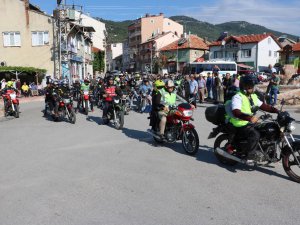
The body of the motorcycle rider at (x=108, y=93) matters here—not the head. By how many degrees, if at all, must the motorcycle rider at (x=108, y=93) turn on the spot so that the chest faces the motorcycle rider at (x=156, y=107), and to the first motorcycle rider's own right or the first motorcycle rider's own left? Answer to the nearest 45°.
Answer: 0° — they already face them

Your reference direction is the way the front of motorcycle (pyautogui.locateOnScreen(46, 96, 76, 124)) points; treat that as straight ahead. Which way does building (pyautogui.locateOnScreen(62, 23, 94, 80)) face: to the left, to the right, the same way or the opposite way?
the same way

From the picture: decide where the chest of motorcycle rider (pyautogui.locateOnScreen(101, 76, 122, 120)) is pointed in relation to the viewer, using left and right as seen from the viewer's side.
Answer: facing the viewer

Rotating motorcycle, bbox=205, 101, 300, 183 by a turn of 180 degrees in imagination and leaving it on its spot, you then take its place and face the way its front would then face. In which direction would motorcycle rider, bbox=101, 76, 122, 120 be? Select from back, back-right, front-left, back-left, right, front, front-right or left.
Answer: front

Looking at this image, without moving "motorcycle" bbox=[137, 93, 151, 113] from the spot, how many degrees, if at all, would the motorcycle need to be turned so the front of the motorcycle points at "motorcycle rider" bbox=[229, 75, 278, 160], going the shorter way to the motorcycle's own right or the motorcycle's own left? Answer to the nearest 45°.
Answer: approximately 45° to the motorcycle's own left

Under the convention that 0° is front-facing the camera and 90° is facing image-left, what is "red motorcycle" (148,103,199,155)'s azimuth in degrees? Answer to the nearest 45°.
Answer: approximately 315°

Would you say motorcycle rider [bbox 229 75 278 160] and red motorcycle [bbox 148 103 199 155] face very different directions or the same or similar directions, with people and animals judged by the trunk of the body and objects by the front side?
same or similar directions

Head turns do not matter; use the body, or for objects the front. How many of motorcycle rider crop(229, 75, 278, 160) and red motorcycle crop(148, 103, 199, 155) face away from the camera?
0

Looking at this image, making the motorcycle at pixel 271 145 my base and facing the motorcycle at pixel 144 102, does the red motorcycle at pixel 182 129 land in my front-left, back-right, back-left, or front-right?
front-left

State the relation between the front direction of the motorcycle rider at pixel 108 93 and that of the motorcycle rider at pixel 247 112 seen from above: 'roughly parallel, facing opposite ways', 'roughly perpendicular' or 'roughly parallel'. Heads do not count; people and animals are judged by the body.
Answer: roughly parallel
